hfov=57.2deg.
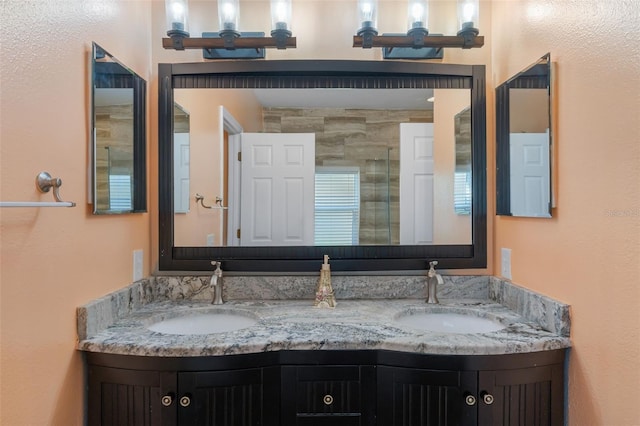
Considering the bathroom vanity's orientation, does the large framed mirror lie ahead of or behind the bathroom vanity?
behind

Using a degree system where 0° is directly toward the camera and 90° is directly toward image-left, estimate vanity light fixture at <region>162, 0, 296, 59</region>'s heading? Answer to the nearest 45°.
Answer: approximately 0°

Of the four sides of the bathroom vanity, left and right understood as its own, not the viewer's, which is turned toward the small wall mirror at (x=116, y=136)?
right

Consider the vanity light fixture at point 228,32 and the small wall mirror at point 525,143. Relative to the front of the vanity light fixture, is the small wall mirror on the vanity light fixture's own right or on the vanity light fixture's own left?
on the vanity light fixture's own left

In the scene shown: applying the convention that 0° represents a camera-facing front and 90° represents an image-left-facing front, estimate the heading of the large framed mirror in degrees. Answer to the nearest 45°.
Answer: approximately 0°
